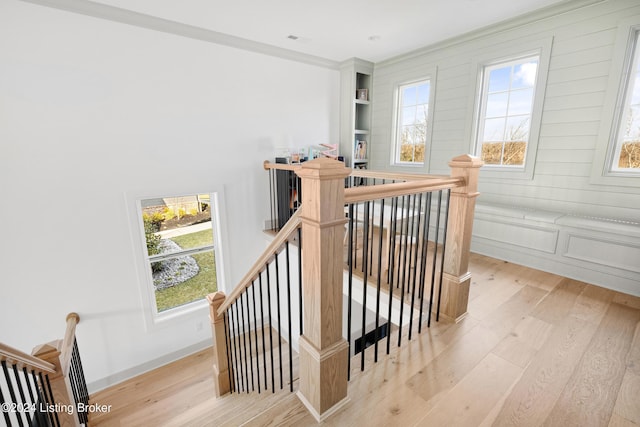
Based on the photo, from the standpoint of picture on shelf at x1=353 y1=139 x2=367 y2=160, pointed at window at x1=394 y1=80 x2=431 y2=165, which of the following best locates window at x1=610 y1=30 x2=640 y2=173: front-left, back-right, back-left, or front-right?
front-right

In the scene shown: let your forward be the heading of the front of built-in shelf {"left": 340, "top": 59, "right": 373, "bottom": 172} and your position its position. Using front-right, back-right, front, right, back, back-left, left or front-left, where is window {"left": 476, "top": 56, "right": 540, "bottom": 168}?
front

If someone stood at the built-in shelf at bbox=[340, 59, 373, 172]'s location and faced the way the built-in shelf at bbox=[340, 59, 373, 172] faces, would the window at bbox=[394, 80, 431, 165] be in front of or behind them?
in front

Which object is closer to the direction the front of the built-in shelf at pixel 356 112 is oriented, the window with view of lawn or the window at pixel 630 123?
the window

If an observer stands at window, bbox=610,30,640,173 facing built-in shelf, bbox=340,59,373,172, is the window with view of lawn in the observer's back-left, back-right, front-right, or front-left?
front-left

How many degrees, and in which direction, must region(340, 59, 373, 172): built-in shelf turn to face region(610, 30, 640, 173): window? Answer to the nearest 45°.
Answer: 0° — it already faces it

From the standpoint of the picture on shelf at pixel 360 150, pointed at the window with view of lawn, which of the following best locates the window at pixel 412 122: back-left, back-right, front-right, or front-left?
back-left

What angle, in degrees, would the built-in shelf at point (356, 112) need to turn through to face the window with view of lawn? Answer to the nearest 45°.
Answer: approximately 90° to its right

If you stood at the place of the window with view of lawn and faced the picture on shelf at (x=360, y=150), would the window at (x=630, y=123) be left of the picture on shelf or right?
right
